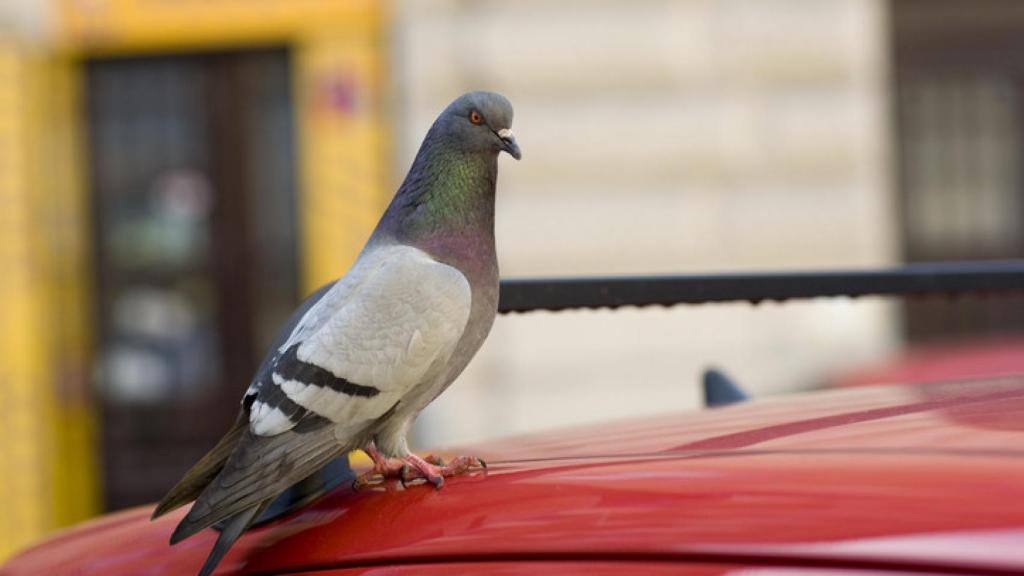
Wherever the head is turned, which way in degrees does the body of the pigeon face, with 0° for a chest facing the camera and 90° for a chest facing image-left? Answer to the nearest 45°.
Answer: approximately 270°
